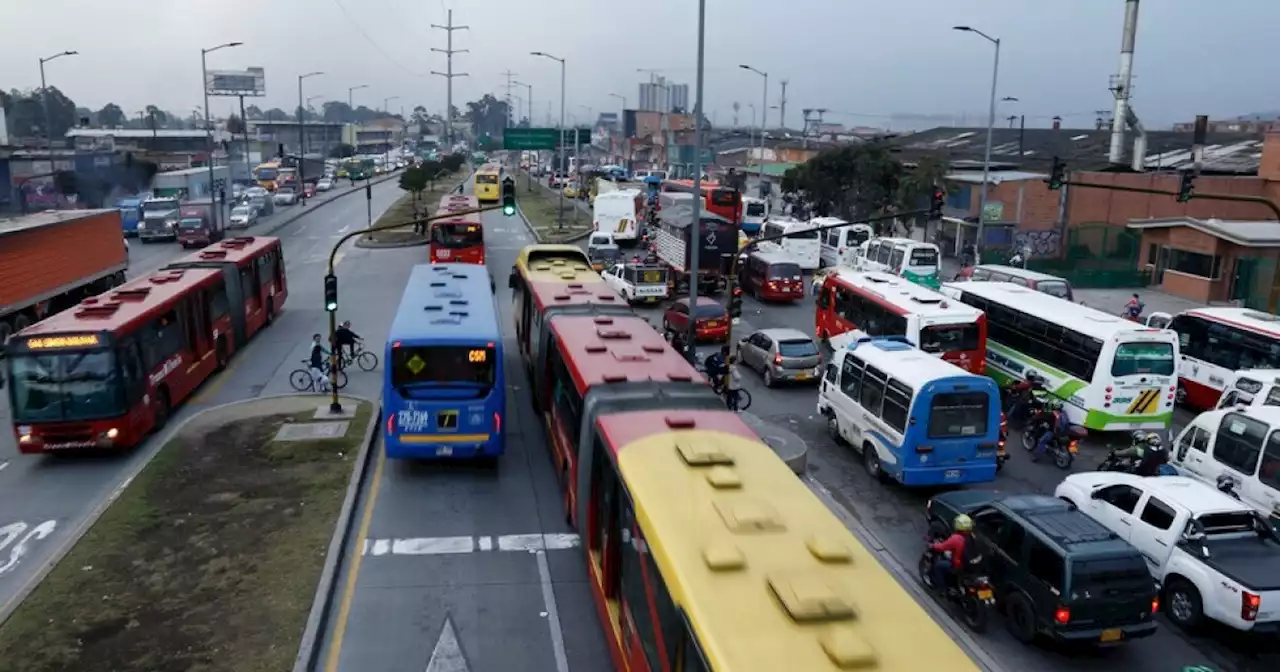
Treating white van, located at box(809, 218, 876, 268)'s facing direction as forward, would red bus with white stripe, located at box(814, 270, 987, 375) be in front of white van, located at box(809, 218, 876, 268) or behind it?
behind

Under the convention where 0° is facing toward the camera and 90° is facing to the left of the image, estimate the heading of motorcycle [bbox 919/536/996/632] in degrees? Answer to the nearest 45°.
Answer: approximately 135°

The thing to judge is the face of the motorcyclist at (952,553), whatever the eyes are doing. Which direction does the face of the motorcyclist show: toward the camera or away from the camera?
away from the camera

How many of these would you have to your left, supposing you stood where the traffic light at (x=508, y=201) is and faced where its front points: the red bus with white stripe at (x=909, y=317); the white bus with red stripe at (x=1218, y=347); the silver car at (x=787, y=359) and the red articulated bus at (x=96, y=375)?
3

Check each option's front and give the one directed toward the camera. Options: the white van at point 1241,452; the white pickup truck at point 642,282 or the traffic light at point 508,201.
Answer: the traffic light

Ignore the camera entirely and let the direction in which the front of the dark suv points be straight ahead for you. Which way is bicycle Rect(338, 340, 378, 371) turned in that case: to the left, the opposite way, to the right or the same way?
to the right

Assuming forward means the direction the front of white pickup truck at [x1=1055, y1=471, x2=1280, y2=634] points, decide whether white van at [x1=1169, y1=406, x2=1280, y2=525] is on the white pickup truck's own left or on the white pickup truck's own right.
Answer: on the white pickup truck's own right

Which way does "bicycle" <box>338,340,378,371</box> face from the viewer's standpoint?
to the viewer's right

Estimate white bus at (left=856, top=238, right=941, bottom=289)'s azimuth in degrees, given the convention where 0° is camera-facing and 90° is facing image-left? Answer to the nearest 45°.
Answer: approximately 135°

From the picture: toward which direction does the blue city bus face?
away from the camera

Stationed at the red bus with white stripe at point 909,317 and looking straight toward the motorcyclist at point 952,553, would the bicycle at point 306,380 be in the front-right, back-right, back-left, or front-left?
front-right

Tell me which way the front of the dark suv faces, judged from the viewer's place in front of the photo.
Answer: facing away from the viewer and to the left of the viewer

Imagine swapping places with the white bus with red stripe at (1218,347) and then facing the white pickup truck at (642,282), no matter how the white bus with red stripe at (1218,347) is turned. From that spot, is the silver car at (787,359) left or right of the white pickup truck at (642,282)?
left

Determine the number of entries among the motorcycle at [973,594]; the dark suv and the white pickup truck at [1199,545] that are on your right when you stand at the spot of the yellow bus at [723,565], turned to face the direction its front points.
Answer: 3

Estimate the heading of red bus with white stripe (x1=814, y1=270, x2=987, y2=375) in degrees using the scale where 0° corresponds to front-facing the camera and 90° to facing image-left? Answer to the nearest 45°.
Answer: approximately 135°
